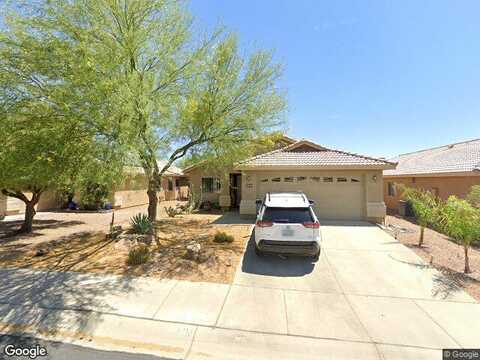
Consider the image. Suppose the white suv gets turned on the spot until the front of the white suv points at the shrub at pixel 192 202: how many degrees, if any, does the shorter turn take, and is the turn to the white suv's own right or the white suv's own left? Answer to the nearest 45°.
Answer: approximately 45° to the white suv's own left

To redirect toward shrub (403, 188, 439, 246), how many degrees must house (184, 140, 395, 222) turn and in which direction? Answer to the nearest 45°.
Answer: approximately 45° to its left

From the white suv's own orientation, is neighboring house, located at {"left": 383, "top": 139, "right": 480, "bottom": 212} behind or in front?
in front

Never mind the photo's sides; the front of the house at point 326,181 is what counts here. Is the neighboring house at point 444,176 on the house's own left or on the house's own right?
on the house's own left

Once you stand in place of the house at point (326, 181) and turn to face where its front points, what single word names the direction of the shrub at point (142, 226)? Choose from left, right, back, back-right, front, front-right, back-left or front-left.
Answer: front-right

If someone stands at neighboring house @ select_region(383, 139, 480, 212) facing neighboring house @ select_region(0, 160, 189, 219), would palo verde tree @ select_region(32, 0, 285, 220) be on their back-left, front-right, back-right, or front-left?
front-left

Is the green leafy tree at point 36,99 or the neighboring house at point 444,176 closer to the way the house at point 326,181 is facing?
the green leafy tree

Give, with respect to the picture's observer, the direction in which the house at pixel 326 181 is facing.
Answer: facing the viewer

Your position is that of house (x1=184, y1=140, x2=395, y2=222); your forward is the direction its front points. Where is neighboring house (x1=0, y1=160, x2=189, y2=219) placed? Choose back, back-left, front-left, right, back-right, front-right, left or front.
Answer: right

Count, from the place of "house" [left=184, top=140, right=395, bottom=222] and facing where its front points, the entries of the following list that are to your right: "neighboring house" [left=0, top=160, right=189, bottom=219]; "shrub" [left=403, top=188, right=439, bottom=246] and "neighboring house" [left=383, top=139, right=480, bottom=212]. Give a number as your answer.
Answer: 1

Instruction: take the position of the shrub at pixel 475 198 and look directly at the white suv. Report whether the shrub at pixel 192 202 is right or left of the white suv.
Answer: right

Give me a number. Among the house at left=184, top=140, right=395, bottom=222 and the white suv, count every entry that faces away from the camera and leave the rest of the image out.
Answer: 1

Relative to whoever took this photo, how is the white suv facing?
facing away from the viewer

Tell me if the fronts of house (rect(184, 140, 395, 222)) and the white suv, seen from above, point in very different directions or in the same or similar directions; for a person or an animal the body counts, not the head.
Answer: very different directions

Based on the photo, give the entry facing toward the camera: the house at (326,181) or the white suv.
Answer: the house

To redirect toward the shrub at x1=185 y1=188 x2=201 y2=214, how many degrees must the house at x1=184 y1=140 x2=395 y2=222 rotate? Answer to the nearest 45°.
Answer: approximately 90° to its right

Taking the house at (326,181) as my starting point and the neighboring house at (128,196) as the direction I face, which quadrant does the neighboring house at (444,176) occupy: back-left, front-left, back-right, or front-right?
back-right
